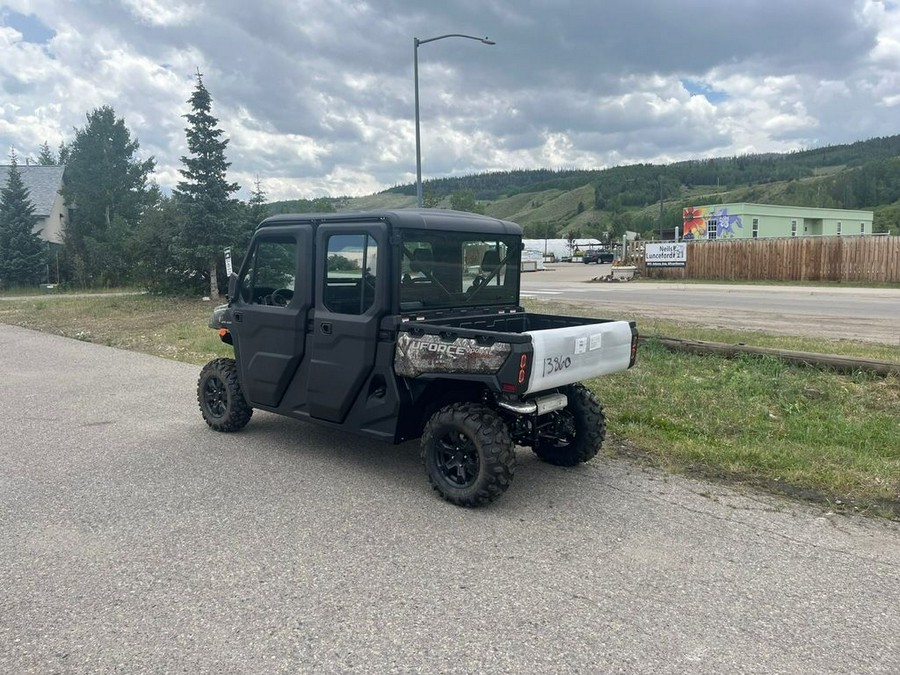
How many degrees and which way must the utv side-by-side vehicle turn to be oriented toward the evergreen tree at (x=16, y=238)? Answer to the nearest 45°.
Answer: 0° — it already faces it

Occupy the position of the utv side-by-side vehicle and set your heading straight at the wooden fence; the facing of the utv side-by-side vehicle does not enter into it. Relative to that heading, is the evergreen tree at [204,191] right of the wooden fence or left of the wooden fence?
left

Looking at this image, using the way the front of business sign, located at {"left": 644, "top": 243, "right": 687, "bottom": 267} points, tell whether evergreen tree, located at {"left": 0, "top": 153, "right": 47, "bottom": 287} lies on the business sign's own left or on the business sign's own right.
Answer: on the business sign's own right

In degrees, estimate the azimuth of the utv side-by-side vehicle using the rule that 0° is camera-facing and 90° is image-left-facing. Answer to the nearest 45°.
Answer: approximately 135°

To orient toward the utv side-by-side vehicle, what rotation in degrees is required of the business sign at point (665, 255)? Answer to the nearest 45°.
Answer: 0° — it already faces it

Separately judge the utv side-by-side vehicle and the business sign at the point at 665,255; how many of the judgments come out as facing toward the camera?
1

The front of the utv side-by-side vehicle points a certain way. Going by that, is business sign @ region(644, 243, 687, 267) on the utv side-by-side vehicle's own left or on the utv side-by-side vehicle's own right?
on the utv side-by-side vehicle's own right

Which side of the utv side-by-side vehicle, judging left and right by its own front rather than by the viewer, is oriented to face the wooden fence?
right

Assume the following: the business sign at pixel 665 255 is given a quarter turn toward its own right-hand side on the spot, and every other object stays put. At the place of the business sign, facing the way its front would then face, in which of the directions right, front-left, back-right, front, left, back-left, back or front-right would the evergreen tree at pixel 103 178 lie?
front

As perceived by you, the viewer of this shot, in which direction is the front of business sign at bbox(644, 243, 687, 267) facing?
facing the viewer
